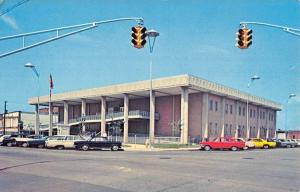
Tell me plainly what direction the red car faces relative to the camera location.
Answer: facing to the left of the viewer

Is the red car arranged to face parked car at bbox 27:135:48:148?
yes

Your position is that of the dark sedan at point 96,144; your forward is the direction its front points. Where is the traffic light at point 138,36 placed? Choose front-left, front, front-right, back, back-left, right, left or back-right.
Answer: right

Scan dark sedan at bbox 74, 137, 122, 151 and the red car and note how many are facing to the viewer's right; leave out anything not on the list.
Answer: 1

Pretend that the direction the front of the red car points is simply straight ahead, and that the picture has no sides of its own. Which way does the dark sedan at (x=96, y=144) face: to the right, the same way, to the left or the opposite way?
the opposite way

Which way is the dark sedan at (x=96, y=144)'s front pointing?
to the viewer's right

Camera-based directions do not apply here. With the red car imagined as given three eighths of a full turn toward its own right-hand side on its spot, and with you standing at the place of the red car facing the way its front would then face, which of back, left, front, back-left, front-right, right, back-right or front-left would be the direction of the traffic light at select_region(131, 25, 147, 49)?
back-right
